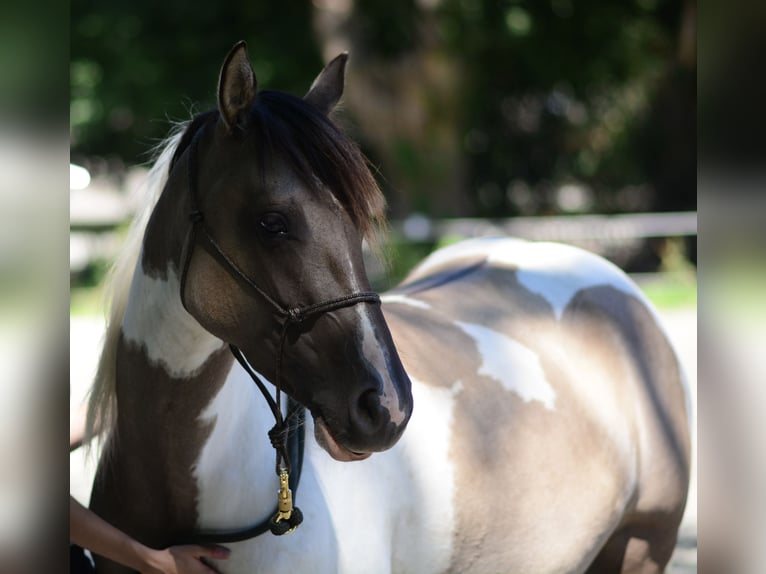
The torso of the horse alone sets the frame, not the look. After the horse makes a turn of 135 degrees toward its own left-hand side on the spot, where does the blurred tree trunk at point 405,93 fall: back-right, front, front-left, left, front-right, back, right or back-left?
left

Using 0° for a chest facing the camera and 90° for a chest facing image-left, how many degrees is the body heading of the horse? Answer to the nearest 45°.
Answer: approximately 45°
